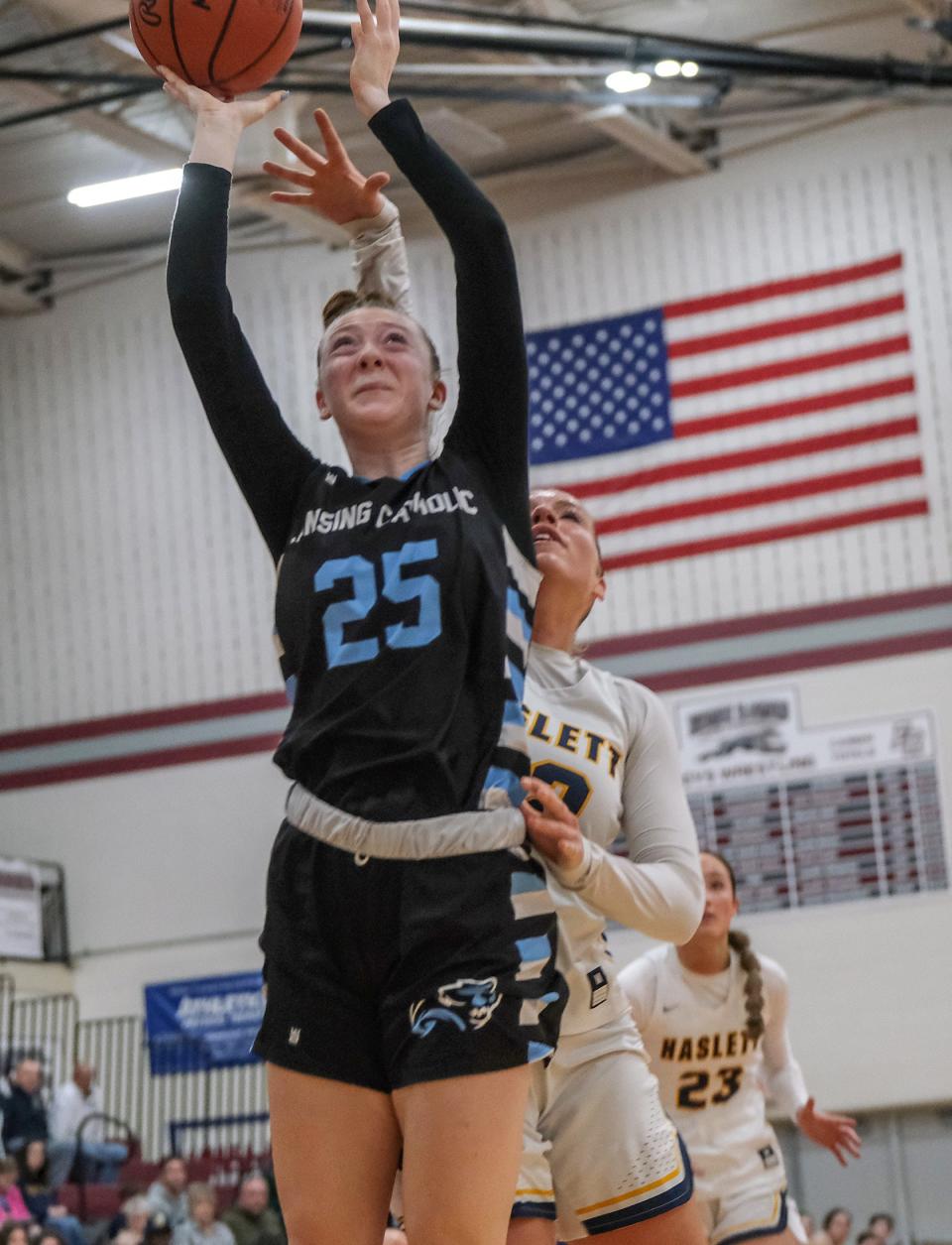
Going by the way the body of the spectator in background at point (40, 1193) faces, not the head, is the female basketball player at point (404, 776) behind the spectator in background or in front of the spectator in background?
in front

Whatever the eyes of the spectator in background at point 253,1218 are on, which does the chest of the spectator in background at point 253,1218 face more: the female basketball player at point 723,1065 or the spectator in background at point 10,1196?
the female basketball player

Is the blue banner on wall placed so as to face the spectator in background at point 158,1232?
yes

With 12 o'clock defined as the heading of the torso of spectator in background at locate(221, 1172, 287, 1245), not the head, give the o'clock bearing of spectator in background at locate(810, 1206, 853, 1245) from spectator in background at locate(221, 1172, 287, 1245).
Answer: spectator in background at locate(810, 1206, 853, 1245) is roughly at 9 o'clock from spectator in background at locate(221, 1172, 287, 1245).

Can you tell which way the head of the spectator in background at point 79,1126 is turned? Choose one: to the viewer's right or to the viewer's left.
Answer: to the viewer's right

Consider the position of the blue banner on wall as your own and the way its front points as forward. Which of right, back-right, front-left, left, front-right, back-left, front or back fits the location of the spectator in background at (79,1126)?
front-right

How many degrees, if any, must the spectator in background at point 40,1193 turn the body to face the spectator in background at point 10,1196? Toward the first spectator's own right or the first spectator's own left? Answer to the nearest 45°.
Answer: approximately 45° to the first spectator's own right

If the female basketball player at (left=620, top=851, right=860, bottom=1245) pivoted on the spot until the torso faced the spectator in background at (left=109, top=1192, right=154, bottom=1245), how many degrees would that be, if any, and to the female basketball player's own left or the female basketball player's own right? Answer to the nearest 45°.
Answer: approximately 135° to the female basketball player's own right

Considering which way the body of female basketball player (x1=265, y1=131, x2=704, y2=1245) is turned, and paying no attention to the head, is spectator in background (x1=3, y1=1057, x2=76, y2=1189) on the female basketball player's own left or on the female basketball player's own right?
on the female basketball player's own right
